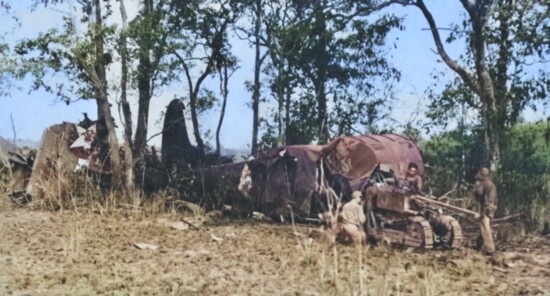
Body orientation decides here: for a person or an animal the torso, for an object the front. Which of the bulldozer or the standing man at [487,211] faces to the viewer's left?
the standing man

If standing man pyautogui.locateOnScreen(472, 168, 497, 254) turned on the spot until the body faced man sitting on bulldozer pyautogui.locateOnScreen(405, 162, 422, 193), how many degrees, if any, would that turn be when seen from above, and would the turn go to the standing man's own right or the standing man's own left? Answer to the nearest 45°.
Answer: approximately 45° to the standing man's own right

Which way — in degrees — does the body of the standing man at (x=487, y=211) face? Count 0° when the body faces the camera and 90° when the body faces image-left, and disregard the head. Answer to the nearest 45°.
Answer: approximately 90°

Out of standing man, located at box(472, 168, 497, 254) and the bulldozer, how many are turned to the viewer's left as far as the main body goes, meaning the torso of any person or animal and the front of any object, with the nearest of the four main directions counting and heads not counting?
1

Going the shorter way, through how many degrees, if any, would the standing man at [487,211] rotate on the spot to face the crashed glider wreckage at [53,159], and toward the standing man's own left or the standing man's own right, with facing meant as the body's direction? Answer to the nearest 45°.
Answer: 0° — they already face it
